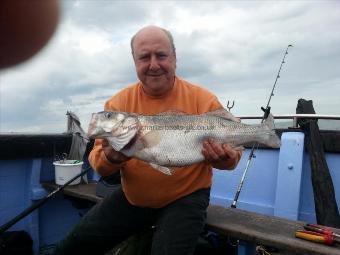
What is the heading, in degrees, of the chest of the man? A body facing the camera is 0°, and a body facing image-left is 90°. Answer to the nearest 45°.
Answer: approximately 0°

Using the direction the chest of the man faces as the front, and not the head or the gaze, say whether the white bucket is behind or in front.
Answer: behind
